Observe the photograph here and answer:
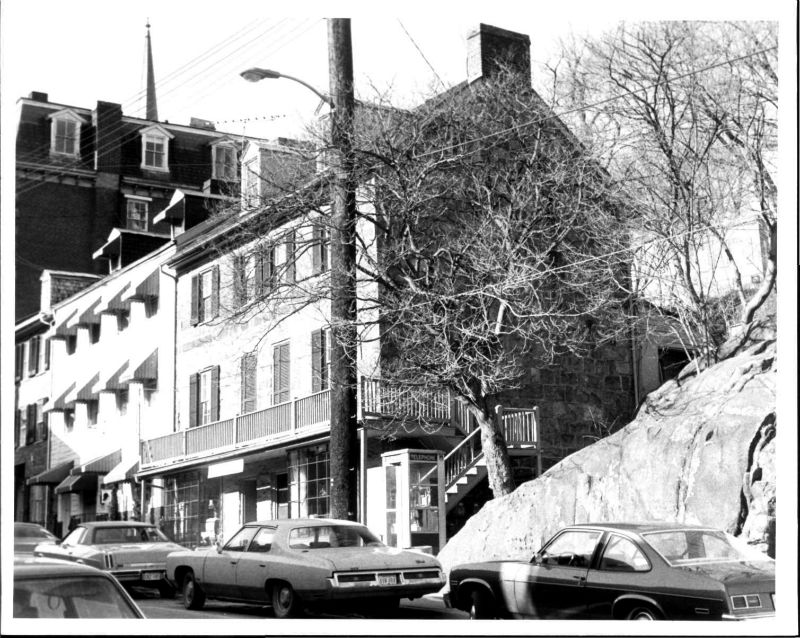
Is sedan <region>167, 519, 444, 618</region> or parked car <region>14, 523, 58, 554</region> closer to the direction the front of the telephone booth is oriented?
the sedan

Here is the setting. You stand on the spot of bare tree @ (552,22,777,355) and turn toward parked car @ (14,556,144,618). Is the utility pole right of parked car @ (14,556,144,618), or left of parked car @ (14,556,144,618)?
right

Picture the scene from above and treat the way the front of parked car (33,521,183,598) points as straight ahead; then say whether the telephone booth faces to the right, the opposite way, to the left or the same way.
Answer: to the left

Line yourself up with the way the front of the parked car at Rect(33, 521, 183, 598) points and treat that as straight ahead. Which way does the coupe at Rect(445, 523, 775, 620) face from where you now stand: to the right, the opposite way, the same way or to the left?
the same way

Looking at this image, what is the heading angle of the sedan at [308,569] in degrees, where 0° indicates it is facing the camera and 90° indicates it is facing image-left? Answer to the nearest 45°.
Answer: approximately 135°

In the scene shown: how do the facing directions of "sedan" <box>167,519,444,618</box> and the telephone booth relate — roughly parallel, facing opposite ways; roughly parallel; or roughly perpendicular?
roughly perpendicular

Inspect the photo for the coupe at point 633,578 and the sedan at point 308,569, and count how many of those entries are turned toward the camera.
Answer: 0

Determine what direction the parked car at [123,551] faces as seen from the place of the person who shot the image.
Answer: facing away from the viewer and to the left of the viewer

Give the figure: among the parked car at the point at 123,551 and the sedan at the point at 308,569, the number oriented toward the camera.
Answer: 0

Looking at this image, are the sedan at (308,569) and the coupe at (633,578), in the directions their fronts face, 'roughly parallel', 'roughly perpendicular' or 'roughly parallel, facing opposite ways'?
roughly parallel

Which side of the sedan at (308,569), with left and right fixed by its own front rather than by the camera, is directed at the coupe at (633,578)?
back

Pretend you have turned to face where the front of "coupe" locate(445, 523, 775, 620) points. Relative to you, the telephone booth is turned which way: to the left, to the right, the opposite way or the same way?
to the left

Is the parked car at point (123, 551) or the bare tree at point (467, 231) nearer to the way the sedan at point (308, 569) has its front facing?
the parked car

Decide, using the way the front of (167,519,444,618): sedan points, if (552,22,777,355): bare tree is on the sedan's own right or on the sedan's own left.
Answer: on the sedan's own right

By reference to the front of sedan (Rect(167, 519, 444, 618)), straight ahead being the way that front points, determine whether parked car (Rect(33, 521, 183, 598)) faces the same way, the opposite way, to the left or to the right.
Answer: the same way

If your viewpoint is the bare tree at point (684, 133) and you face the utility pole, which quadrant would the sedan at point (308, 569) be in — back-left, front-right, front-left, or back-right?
front-left

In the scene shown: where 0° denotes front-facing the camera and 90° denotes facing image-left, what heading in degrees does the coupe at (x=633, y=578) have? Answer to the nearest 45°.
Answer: approximately 135°

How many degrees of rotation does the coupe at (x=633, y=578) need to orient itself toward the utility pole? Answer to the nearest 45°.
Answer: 0° — it already faces it

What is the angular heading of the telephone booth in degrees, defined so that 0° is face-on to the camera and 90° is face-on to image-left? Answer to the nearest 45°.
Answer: approximately 45°

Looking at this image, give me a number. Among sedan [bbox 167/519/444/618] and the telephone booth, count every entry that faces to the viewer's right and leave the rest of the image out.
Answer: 0
